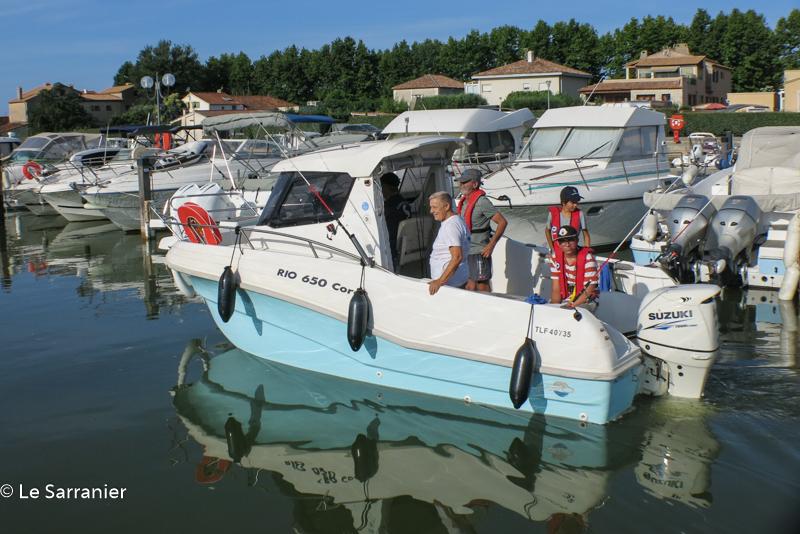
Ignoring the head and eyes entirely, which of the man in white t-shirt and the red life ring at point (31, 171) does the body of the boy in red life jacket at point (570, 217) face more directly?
the man in white t-shirt

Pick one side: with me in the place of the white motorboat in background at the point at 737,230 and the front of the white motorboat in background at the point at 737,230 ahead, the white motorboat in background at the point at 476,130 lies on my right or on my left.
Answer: on my left

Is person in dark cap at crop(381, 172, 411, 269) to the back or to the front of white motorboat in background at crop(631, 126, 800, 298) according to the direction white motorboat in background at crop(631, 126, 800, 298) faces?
to the back

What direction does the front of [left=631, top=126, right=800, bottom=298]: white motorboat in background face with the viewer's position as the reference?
facing away from the viewer and to the right of the viewer

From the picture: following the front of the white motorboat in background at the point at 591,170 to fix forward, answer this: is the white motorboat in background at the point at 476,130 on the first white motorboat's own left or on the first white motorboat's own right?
on the first white motorboat's own right

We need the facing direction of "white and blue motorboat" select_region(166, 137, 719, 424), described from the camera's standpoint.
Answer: facing away from the viewer and to the left of the viewer

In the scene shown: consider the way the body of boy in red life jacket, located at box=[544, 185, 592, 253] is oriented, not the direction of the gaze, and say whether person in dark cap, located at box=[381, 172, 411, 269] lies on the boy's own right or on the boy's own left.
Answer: on the boy's own right

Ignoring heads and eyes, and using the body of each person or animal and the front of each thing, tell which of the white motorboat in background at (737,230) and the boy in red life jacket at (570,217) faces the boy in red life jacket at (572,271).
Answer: the boy in red life jacket at (570,217)

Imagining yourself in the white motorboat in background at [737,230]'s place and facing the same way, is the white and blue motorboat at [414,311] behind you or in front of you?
behind

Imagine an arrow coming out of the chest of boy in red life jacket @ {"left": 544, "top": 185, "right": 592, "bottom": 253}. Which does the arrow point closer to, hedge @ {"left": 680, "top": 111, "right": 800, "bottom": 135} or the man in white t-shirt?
the man in white t-shirt

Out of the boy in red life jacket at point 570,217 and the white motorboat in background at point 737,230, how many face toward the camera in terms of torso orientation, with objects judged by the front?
1
